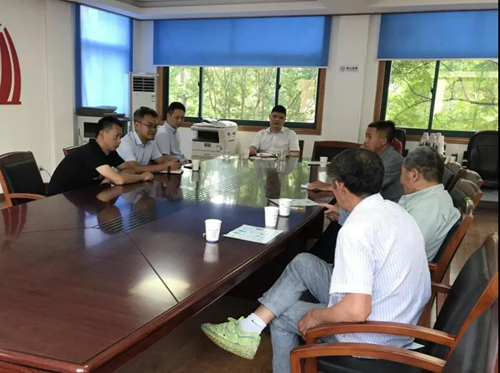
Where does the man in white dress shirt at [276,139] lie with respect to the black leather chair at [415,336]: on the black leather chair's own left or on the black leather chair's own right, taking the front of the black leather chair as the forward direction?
on the black leather chair's own right

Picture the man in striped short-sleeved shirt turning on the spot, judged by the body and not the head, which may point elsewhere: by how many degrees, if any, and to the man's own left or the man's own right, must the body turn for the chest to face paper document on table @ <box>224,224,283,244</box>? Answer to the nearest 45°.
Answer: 0° — they already face it

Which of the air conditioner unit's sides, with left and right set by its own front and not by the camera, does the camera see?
front

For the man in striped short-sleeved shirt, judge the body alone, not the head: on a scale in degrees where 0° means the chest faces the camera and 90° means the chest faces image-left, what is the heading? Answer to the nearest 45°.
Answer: approximately 135°

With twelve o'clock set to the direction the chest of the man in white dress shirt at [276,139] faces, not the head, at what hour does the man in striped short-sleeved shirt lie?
The man in striped short-sleeved shirt is roughly at 12 o'clock from the man in white dress shirt.

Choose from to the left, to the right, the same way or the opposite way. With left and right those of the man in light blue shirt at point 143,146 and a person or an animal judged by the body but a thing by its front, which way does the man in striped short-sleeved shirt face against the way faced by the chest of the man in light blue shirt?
the opposite way

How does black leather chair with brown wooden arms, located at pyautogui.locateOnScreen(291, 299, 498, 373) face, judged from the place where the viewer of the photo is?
facing to the left of the viewer

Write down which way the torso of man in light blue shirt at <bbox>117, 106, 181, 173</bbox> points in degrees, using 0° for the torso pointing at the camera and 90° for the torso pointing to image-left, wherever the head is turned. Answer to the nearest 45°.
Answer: approximately 315°

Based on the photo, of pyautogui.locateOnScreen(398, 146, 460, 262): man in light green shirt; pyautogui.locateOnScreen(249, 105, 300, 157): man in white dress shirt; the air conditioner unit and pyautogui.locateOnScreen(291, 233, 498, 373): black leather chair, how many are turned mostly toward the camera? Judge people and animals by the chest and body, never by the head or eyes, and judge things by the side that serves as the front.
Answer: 2

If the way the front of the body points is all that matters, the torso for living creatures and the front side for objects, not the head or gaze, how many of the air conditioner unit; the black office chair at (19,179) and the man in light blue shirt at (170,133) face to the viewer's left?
0

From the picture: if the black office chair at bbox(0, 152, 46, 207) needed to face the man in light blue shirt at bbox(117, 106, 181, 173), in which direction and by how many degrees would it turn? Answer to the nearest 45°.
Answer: approximately 45° to its left

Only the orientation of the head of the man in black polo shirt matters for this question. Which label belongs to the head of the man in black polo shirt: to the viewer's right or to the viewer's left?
to the viewer's right

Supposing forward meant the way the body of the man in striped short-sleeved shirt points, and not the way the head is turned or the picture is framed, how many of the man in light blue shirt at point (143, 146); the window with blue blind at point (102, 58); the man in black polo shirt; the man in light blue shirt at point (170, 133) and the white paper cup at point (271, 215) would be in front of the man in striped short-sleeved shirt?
5

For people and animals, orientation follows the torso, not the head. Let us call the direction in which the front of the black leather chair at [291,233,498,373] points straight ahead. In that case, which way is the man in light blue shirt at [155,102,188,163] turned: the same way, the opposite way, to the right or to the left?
the opposite way

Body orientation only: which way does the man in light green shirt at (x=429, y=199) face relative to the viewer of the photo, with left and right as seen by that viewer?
facing away from the viewer and to the left of the viewer

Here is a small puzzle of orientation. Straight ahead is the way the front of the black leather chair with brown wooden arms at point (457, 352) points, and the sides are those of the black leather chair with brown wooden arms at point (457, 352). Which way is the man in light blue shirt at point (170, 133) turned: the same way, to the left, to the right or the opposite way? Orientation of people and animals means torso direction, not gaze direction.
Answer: the opposite way

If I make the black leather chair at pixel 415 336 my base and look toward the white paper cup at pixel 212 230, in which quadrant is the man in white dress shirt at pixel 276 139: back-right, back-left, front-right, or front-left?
front-right
